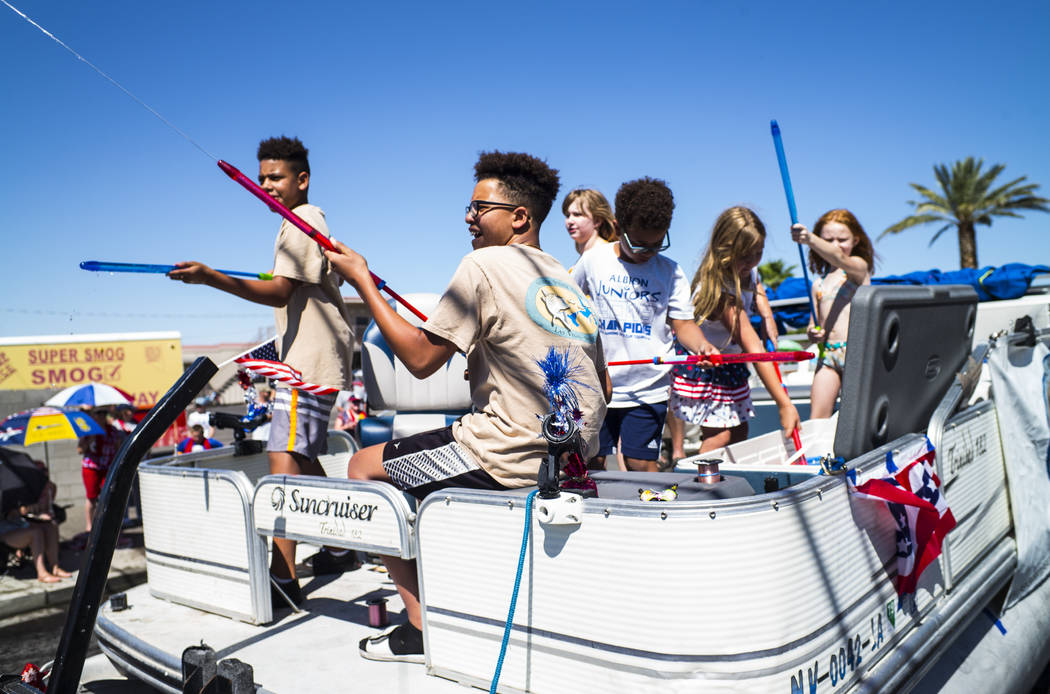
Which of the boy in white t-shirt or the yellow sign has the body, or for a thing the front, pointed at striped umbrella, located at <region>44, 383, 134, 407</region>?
the yellow sign

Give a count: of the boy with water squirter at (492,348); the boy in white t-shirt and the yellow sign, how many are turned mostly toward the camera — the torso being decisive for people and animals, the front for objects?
2

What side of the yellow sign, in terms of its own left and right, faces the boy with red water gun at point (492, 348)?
front

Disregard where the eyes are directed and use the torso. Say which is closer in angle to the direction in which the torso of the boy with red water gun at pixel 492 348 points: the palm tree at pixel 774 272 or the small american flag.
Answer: the small american flag

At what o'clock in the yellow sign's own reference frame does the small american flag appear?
The small american flag is roughly at 12 o'clock from the yellow sign.

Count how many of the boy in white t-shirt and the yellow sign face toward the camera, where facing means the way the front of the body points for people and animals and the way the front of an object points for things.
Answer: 2

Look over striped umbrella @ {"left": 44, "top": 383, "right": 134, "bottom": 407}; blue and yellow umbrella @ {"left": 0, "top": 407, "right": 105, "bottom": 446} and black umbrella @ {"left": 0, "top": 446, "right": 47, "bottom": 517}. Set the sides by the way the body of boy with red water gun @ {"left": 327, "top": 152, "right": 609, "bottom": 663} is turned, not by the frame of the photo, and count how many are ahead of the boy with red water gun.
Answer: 3

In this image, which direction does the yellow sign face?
toward the camera

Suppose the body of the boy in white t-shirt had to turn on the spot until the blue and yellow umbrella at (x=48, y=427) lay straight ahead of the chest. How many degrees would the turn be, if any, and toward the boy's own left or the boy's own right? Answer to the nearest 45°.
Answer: approximately 135° to the boy's own right

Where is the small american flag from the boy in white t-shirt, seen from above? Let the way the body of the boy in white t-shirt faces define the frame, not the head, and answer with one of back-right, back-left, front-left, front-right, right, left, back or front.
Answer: front-right

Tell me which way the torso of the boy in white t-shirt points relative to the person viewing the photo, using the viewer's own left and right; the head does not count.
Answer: facing the viewer

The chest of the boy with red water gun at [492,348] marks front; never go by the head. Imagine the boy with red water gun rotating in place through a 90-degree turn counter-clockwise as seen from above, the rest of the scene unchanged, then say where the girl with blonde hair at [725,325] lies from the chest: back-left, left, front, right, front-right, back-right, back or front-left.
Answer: back

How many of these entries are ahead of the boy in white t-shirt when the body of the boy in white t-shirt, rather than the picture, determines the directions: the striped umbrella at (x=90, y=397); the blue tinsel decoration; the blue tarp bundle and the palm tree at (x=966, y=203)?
1

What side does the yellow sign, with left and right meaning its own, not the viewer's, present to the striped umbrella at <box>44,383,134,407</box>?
front

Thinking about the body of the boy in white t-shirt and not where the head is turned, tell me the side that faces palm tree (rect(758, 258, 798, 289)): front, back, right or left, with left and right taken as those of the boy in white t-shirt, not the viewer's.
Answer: back

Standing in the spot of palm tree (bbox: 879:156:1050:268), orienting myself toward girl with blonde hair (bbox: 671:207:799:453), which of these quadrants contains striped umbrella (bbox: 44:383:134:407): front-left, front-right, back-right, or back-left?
front-right

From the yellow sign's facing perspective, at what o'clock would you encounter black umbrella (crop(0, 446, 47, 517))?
The black umbrella is roughly at 12 o'clock from the yellow sign.
